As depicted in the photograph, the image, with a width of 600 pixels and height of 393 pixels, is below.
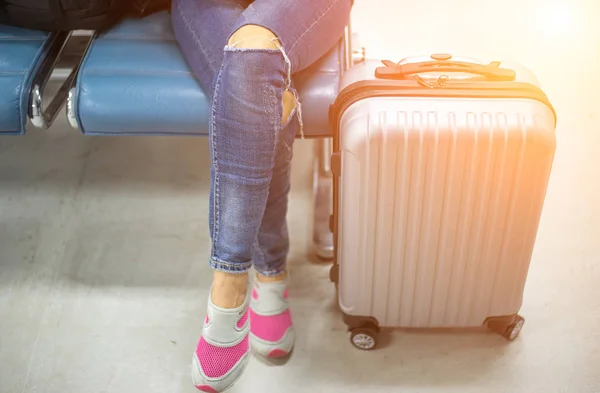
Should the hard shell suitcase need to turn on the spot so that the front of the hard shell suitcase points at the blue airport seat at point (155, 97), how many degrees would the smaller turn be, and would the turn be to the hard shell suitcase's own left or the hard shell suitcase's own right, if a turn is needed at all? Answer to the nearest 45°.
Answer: approximately 90° to the hard shell suitcase's own right

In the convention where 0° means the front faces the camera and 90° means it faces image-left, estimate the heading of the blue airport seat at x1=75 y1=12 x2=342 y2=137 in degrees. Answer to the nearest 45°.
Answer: approximately 0°

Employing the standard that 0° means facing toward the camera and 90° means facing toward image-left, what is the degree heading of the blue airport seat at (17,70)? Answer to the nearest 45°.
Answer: approximately 0°

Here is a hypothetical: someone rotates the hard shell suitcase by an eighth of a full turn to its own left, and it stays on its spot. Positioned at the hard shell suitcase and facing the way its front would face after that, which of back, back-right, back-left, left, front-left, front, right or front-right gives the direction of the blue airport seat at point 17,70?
back-right

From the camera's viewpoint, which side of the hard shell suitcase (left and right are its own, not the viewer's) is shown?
front

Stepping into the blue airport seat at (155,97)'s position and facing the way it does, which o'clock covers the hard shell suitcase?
The hard shell suitcase is roughly at 10 o'clock from the blue airport seat.
